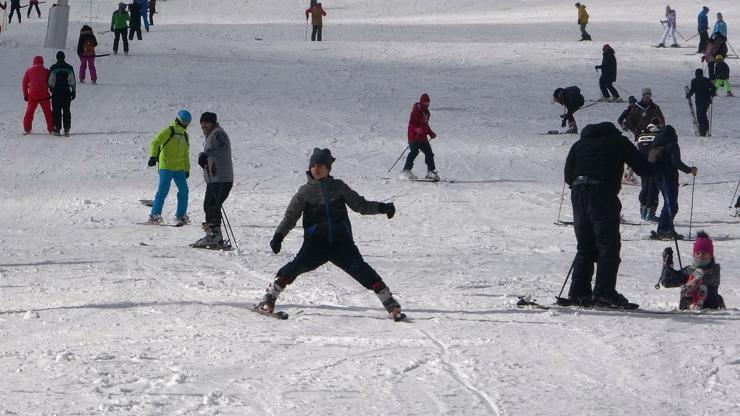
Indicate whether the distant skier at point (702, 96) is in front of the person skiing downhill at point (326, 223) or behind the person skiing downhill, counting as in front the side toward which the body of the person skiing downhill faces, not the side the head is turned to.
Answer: behind

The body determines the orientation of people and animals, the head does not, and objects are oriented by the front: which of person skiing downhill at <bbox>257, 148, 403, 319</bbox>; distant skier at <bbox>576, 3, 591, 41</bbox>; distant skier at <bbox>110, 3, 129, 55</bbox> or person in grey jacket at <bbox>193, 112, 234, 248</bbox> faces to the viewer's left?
the person in grey jacket

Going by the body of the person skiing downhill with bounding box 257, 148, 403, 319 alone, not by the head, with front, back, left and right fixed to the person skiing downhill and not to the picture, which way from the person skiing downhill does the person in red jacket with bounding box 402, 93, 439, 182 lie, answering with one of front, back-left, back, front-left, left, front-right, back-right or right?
back

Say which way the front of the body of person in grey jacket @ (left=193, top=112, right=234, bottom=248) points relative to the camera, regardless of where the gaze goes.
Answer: to the viewer's left

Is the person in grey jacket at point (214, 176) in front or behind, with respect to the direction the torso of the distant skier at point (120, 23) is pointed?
behind

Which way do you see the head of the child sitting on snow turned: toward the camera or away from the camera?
toward the camera

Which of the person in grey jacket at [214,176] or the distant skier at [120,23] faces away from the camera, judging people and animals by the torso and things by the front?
the distant skier
